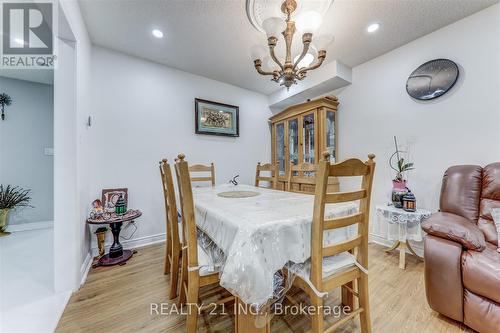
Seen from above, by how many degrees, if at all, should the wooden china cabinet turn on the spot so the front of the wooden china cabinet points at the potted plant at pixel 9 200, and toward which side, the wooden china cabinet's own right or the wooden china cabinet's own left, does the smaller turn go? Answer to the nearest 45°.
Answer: approximately 45° to the wooden china cabinet's own right

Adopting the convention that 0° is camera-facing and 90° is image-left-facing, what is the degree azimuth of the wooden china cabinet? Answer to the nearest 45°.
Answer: approximately 45°

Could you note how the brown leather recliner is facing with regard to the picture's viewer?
facing the viewer and to the left of the viewer

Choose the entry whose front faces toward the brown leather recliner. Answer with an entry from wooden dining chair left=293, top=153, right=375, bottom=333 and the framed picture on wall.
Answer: the framed picture on wall

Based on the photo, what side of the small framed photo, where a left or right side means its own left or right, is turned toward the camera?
front

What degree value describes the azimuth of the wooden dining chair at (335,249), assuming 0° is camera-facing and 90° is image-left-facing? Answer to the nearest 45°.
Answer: approximately 135°

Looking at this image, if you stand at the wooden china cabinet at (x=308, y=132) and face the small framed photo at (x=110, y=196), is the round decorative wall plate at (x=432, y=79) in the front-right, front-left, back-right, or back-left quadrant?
back-left

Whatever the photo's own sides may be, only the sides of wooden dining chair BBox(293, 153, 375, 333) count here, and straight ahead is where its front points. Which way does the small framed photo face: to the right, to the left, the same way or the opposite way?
the opposite way

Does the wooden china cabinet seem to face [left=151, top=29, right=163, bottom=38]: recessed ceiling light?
yes

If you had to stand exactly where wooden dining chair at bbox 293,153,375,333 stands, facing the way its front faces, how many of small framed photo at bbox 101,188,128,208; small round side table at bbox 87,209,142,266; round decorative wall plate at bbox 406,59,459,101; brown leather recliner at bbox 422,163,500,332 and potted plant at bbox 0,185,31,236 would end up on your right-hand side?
2

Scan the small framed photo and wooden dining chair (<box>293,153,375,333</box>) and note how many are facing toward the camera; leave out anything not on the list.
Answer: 1
